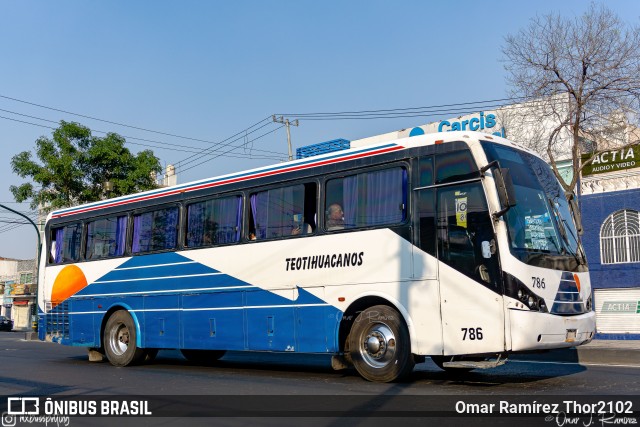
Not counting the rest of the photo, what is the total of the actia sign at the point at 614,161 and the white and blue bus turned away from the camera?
0

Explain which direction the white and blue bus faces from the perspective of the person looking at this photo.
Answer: facing the viewer and to the right of the viewer

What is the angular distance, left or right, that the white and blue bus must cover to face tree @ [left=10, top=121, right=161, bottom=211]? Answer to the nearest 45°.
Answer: approximately 180°

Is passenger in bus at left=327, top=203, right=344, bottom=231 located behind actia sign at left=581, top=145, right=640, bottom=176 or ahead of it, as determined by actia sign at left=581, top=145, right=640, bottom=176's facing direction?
ahead

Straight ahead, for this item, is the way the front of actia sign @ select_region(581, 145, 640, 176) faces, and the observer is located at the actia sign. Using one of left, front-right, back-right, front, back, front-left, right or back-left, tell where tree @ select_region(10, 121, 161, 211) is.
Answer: front-right

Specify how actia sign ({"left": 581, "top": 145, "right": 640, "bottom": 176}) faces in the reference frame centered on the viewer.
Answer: facing the viewer and to the left of the viewer
